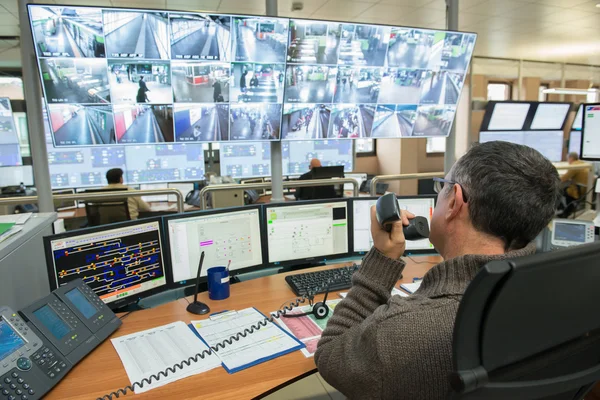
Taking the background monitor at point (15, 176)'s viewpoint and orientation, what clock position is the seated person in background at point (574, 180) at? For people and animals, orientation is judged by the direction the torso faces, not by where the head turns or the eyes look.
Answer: The seated person in background is roughly at 10 o'clock from the background monitor.

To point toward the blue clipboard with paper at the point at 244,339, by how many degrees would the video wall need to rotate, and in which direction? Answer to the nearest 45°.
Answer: approximately 45° to its right

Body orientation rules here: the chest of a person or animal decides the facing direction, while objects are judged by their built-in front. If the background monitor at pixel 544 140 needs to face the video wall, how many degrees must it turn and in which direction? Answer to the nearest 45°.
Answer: approximately 45° to its right

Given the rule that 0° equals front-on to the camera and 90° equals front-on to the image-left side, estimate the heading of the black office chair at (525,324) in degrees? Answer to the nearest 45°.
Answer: approximately 135°

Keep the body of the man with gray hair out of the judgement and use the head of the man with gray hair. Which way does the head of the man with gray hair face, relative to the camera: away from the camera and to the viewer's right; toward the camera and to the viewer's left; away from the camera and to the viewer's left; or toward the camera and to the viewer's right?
away from the camera and to the viewer's left

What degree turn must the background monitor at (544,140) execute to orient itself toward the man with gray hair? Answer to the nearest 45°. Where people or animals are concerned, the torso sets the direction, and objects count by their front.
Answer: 0° — it already faces them

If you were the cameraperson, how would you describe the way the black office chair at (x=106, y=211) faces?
facing away from the viewer
